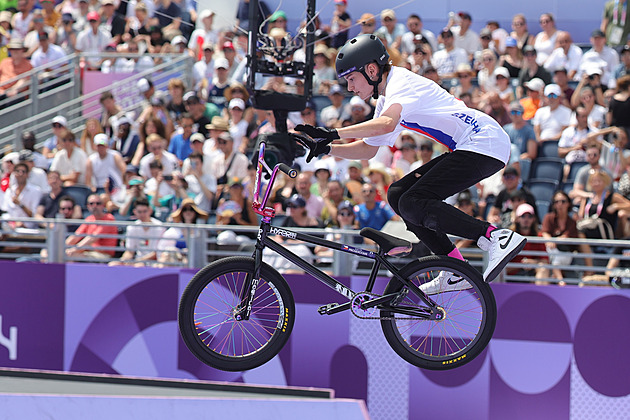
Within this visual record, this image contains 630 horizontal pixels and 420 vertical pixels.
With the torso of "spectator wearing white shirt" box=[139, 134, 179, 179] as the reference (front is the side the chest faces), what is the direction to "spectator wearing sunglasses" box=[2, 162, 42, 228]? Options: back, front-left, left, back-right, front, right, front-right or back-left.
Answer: right

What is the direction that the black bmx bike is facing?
to the viewer's left

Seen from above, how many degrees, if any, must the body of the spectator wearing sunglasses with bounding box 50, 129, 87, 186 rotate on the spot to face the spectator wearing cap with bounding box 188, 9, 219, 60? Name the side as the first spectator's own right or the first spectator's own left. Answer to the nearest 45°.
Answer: approximately 135° to the first spectator's own left

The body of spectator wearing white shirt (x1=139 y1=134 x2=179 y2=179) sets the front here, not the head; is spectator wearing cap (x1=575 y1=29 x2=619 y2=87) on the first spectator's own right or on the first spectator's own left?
on the first spectator's own left

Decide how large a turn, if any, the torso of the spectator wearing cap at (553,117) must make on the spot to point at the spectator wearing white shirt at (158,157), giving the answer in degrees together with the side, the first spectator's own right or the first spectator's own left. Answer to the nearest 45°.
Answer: approximately 90° to the first spectator's own right

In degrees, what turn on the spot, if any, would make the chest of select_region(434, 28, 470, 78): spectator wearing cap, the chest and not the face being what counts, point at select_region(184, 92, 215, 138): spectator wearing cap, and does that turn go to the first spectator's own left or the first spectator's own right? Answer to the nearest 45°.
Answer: approximately 90° to the first spectator's own right

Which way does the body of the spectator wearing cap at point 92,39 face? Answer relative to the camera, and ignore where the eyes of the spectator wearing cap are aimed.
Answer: toward the camera

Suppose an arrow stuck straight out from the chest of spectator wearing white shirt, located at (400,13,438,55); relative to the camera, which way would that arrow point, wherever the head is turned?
toward the camera

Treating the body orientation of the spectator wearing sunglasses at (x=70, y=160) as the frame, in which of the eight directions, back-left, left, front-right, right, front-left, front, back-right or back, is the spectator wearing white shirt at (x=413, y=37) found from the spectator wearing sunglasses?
left

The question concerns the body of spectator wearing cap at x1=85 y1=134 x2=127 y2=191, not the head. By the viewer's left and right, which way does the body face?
facing the viewer

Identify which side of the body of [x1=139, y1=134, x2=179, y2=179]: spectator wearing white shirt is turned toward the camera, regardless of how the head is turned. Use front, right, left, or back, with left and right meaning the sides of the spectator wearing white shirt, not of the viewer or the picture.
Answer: front

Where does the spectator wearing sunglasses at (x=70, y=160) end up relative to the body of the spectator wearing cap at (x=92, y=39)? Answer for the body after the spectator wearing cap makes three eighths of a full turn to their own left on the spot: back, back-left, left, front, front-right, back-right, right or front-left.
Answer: back-right
